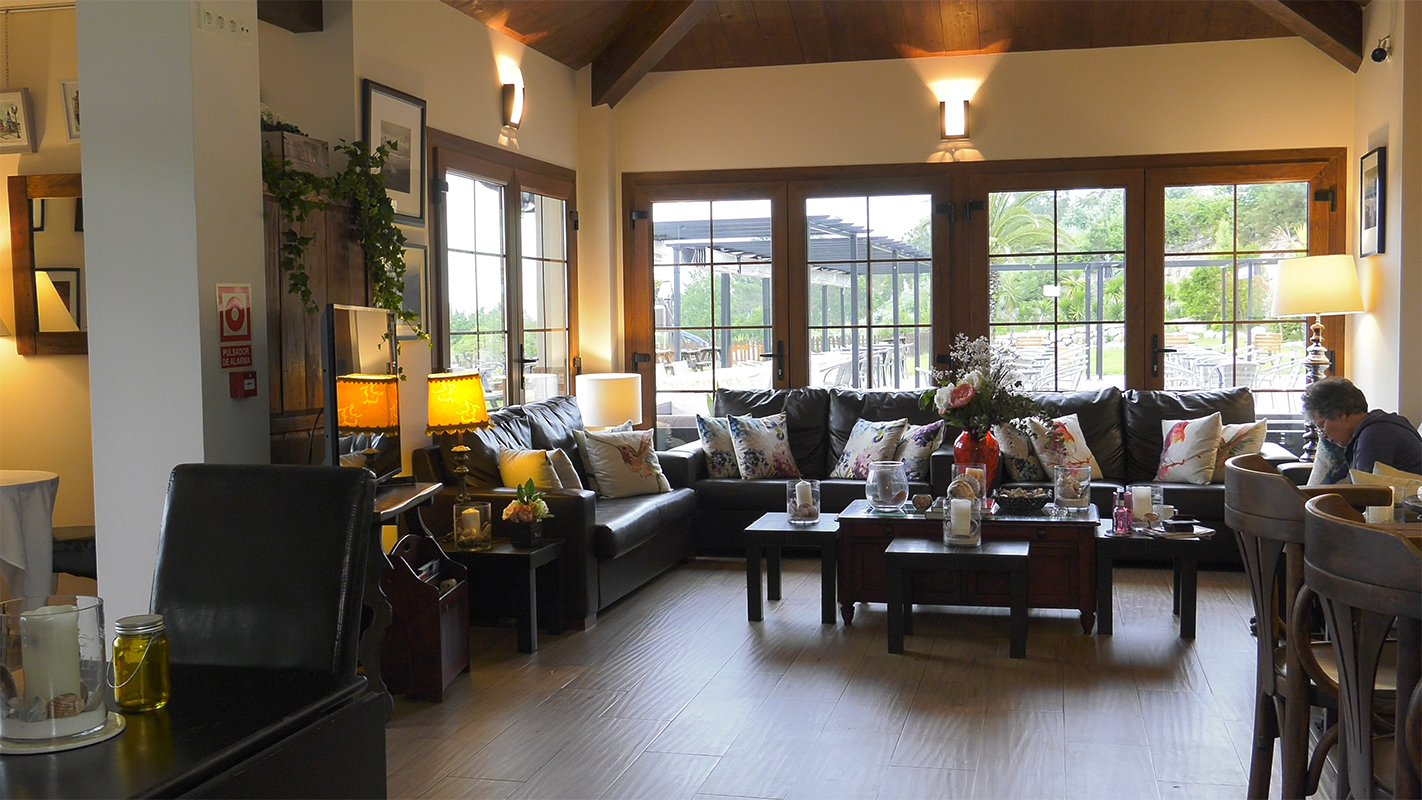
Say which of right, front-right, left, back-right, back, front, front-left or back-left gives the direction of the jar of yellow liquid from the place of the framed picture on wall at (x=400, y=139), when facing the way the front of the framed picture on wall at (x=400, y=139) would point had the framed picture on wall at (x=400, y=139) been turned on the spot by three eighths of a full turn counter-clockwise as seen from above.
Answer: back

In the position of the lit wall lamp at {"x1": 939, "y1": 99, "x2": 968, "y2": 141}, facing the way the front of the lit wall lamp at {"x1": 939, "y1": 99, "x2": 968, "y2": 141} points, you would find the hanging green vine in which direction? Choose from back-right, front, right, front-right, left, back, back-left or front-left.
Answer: front-right

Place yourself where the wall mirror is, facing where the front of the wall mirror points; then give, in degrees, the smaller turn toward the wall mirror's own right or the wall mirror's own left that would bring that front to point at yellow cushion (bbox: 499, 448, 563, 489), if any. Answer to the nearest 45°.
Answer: approximately 45° to the wall mirror's own left

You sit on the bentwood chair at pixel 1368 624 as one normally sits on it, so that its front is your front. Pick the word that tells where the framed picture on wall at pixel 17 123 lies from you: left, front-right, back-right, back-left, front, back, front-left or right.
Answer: back-left

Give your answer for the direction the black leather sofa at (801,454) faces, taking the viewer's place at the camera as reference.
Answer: facing the viewer

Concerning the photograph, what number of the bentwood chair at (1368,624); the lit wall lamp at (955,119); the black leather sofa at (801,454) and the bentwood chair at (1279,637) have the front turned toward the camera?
2

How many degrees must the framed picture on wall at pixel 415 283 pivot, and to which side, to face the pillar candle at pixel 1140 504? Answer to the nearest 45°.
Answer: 0° — it already faces it

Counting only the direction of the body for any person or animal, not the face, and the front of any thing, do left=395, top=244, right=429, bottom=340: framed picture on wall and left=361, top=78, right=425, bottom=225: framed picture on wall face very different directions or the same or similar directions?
same or similar directions

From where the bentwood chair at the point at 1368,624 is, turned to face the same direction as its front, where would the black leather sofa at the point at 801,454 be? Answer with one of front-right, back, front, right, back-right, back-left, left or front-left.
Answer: left

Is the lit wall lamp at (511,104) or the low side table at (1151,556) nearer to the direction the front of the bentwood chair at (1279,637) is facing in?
the low side table

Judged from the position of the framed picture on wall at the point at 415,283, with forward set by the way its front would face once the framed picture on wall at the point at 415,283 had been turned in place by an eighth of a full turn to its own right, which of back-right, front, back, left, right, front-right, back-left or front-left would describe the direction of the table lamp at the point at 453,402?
front

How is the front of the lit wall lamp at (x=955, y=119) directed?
toward the camera

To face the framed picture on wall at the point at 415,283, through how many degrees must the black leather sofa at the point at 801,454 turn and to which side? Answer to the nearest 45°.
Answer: approximately 45° to its right

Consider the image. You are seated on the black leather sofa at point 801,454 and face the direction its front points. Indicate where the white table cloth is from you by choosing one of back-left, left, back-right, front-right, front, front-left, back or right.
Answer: front-right
